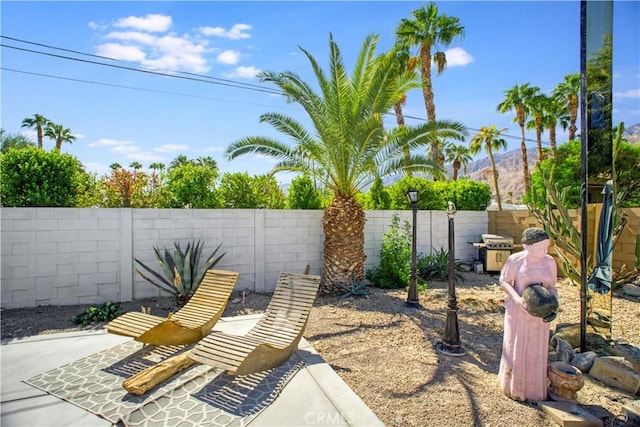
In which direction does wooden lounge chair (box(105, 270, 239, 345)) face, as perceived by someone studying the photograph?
facing the viewer and to the left of the viewer

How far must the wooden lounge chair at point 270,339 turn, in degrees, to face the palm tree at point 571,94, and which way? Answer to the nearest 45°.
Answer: approximately 180°

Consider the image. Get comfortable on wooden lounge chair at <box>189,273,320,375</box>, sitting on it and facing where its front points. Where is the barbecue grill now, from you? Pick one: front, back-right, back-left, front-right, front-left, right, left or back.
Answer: back

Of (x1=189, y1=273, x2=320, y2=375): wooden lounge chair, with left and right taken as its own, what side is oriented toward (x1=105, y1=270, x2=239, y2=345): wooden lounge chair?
right

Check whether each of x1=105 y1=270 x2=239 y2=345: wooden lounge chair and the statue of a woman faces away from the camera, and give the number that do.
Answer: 0

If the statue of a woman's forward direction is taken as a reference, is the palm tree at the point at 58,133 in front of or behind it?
behind

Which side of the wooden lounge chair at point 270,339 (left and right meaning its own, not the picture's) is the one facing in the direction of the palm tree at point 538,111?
back

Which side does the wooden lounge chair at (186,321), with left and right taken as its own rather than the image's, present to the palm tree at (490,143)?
back

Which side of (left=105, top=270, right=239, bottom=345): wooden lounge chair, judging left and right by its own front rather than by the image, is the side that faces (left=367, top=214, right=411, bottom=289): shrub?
back

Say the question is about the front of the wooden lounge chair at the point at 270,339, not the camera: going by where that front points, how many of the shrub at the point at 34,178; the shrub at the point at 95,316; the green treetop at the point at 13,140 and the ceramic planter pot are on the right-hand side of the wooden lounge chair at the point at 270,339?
3

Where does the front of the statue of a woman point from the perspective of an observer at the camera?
facing the viewer and to the right of the viewer

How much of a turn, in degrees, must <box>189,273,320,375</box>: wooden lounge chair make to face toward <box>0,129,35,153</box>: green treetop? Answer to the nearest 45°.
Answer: approximately 90° to its right
